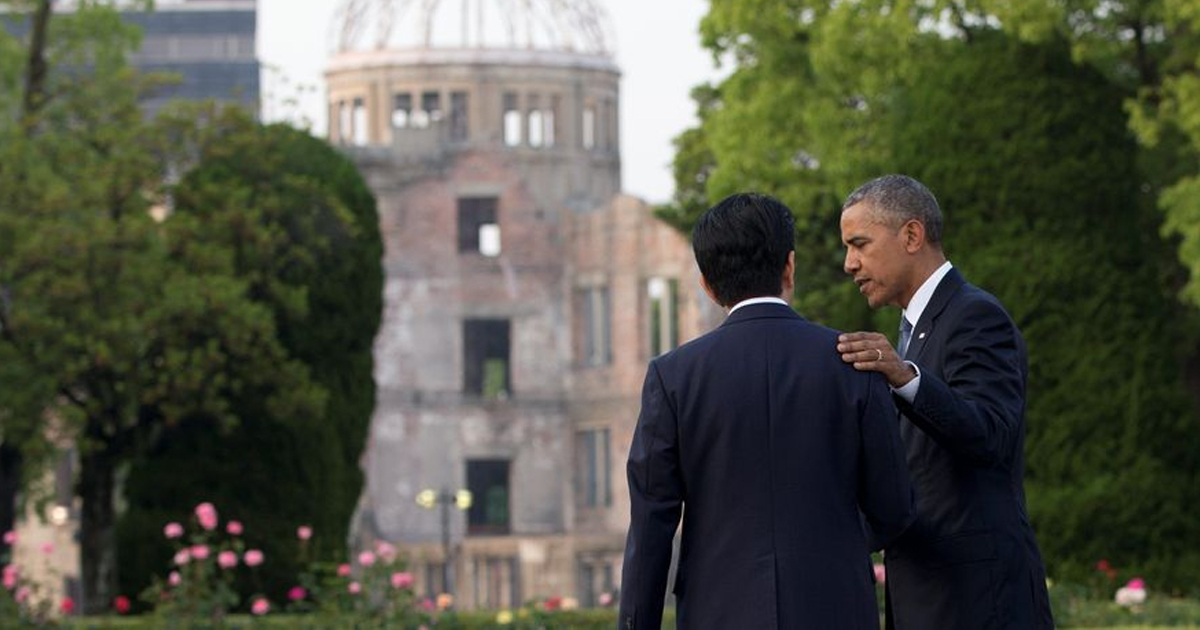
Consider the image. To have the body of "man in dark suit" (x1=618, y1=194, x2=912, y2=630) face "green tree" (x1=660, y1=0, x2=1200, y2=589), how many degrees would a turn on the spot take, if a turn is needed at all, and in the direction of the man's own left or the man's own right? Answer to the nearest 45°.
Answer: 0° — they already face it

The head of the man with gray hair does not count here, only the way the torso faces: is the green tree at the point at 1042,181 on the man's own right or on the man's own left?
on the man's own right

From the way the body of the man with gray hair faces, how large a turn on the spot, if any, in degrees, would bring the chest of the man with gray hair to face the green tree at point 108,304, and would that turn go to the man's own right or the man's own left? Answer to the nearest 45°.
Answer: approximately 45° to the man's own right

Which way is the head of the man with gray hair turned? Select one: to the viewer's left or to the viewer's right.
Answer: to the viewer's left

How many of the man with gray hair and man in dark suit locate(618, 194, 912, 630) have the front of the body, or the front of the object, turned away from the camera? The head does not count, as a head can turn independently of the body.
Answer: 1

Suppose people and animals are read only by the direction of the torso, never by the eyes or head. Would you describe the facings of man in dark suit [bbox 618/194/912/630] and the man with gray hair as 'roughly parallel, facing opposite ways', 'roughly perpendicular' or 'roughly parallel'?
roughly perpendicular

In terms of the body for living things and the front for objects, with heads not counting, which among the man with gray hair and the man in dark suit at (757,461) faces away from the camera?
the man in dark suit

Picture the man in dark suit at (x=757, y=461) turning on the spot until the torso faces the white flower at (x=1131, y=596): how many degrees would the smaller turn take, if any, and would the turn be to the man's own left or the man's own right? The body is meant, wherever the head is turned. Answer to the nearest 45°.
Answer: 0° — they already face it

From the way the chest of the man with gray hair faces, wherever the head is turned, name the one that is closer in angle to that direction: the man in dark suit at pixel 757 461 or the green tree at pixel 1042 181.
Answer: the man in dark suit

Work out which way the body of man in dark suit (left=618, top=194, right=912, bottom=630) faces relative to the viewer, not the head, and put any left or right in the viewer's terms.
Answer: facing away from the viewer

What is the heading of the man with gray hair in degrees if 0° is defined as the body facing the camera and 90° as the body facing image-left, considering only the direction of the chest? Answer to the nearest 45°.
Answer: approximately 90°

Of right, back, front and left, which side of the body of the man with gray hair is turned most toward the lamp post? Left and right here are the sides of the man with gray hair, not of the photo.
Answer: right
